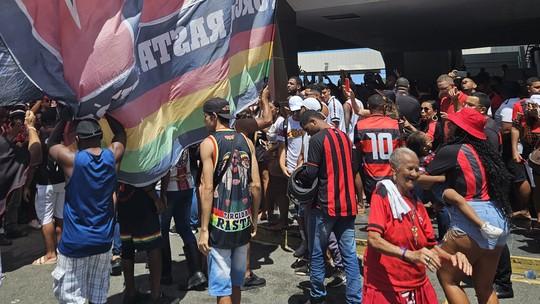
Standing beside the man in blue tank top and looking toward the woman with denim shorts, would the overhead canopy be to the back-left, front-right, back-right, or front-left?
front-left

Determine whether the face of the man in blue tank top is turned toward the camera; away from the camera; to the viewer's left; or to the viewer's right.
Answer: away from the camera

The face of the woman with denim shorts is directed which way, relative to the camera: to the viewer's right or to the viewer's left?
to the viewer's left

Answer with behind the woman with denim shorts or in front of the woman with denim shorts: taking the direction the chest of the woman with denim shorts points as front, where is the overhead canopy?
in front

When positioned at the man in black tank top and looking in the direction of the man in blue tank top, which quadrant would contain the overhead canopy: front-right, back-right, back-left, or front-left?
back-right

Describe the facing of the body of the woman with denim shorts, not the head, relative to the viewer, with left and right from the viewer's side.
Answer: facing away from the viewer and to the left of the viewer

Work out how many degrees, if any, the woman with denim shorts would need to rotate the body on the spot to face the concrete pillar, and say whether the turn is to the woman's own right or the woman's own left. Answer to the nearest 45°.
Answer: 0° — they already face it

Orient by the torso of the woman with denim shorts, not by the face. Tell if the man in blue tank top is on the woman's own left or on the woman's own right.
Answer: on the woman's own left

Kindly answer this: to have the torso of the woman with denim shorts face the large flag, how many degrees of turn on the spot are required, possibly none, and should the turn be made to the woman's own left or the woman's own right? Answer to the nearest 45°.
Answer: approximately 45° to the woman's own left

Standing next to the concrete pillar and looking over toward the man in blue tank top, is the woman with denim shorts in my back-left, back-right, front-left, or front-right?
front-left
